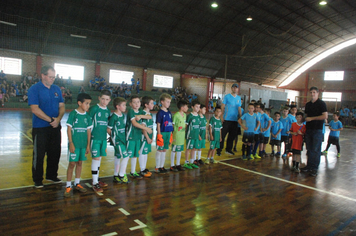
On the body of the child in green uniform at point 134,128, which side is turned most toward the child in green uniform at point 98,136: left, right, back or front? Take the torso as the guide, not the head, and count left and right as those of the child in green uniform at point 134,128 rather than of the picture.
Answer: right

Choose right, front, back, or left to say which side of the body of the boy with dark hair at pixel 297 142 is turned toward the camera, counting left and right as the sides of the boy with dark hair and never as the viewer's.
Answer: front

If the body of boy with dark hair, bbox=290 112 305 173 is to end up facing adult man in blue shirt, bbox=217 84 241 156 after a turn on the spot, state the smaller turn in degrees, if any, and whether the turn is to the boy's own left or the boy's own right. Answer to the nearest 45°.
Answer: approximately 90° to the boy's own right

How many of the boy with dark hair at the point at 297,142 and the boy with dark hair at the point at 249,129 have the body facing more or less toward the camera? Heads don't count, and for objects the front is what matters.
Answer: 2

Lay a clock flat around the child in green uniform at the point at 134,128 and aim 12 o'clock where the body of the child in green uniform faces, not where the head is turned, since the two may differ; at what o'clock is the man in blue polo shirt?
The man in blue polo shirt is roughly at 4 o'clock from the child in green uniform.

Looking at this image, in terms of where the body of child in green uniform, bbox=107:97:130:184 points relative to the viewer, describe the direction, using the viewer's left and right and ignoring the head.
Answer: facing the viewer and to the right of the viewer

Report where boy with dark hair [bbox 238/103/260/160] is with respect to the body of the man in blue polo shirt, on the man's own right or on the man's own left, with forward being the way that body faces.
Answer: on the man's own left

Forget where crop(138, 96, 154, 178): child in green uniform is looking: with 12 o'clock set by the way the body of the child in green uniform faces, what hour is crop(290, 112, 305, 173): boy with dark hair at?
The boy with dark hair is roughly at 10 o'clock from the child in green uniform.

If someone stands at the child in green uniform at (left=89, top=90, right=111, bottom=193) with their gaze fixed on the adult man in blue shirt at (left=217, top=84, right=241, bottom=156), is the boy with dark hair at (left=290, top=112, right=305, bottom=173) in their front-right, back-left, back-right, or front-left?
front-right

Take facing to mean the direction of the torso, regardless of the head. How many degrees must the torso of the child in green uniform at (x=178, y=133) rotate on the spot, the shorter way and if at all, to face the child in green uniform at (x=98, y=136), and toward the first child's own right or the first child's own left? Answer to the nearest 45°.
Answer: approximately 90° to the first child's own right

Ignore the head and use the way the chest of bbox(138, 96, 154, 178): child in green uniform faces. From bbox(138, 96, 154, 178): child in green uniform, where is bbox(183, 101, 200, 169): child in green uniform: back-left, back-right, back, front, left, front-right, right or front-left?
left

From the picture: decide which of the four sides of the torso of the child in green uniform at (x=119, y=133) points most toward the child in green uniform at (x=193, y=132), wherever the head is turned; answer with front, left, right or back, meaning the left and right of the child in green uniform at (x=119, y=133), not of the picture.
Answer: left

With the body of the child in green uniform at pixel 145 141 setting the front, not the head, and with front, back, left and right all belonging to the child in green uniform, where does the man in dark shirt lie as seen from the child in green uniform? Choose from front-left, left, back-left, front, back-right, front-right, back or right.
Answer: front-left

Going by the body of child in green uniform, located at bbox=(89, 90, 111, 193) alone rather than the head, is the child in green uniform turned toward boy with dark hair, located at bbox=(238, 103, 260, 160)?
no

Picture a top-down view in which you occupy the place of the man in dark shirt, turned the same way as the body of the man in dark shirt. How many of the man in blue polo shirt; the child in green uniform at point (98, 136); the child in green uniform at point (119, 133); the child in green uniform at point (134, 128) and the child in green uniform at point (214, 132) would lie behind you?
0

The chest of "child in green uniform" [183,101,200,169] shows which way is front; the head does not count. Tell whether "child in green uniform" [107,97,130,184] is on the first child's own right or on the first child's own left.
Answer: on the first child's own right

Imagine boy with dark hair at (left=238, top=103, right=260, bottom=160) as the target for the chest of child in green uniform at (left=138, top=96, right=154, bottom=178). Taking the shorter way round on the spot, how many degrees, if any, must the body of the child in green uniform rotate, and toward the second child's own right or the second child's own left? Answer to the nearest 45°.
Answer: approximately 90° to the second child's own left
